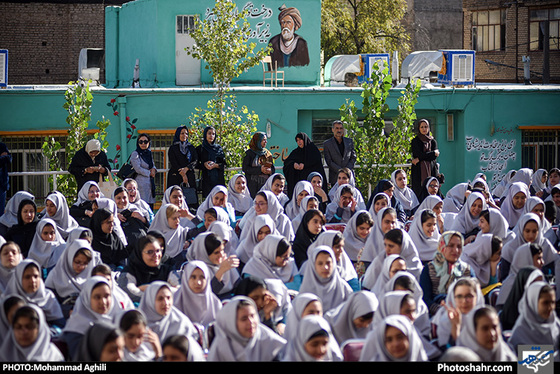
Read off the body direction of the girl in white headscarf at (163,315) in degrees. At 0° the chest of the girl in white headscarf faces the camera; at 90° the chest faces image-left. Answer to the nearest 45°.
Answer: approximately 315°

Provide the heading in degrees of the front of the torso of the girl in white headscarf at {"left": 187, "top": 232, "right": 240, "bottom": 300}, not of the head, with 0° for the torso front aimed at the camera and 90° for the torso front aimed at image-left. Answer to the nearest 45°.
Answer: approximately 315°

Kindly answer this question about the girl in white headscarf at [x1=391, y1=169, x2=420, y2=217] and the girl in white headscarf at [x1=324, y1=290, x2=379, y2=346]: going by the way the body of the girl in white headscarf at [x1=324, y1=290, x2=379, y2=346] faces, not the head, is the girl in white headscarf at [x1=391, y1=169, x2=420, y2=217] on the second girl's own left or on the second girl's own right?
on the second girl's own left

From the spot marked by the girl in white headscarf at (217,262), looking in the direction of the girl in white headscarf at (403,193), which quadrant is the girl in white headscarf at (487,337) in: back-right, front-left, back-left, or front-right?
back-right

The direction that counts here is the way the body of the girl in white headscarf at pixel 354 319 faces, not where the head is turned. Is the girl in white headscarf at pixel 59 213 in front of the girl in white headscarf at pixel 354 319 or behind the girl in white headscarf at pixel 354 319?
behind

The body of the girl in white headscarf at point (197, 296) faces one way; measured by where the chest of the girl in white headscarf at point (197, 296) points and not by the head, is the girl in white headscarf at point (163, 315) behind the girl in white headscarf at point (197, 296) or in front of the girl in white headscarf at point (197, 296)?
in front

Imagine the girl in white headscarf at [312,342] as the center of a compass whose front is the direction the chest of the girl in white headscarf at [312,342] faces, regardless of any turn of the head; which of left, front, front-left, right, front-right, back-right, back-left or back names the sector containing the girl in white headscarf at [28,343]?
back-right

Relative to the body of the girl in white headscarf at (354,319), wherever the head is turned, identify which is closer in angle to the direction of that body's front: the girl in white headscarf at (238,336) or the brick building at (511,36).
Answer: the girl in white headscarf
